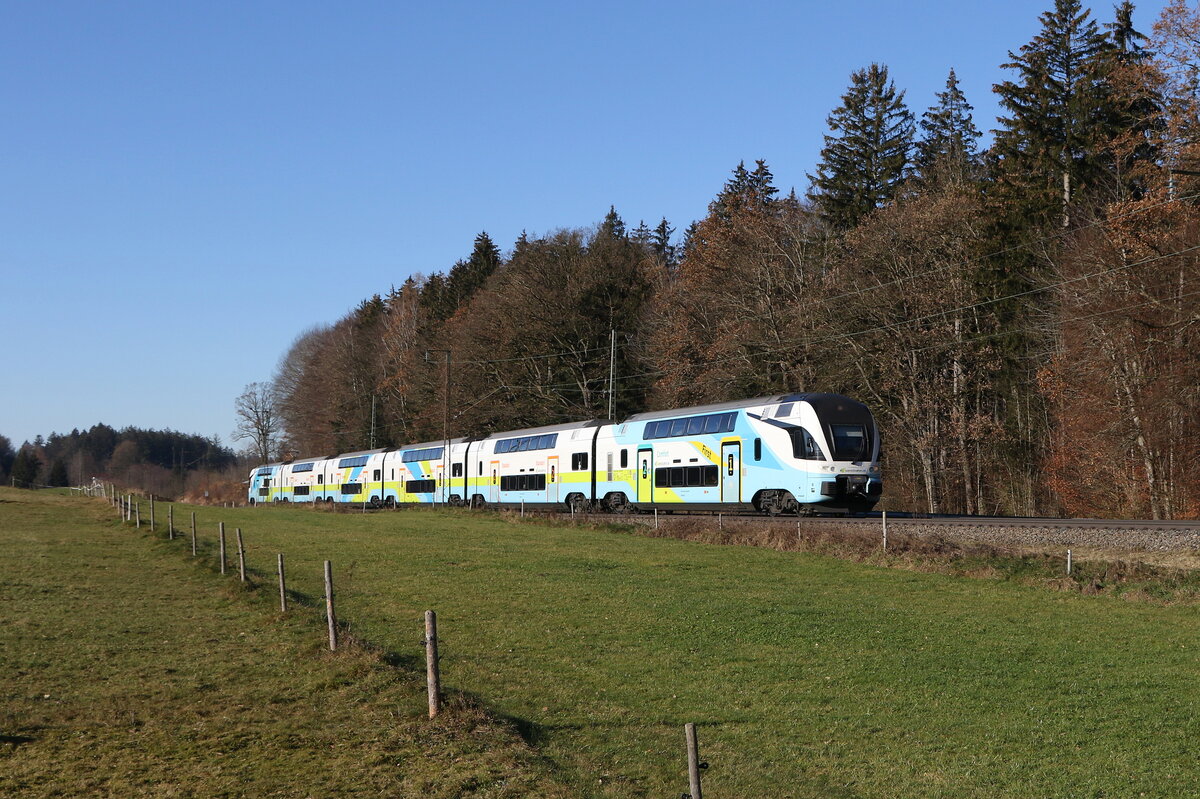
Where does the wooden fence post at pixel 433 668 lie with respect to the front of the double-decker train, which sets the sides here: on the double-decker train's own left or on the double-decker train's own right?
on the double-decker train's own right

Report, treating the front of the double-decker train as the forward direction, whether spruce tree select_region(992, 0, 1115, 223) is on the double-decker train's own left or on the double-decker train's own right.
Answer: on the double-decker train's own left

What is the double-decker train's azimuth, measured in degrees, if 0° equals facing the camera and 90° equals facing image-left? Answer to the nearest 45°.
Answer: approximately 315°

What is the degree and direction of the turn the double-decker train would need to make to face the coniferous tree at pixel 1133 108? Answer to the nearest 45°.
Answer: approximately 45° to its left
